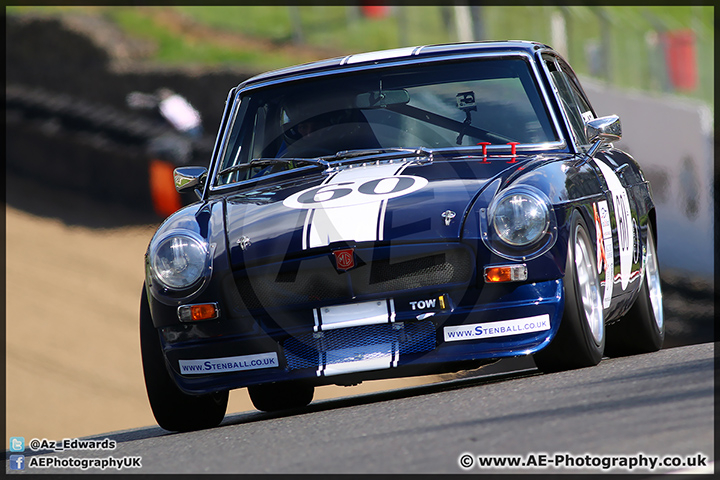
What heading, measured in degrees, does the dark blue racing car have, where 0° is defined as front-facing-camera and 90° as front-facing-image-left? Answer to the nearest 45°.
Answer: approximately 0°
